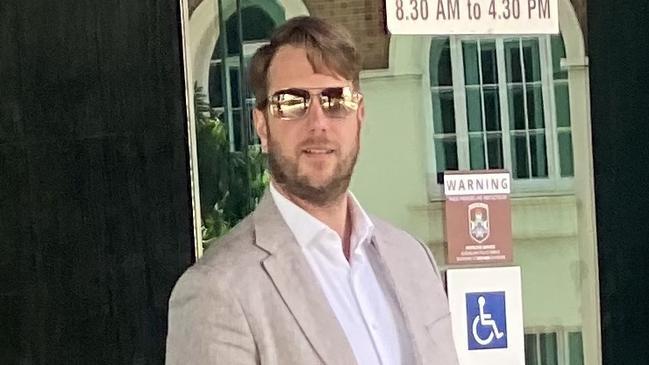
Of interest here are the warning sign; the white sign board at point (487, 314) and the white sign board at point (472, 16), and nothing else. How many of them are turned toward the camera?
3

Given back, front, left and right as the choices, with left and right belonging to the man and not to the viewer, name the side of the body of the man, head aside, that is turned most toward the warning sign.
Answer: left

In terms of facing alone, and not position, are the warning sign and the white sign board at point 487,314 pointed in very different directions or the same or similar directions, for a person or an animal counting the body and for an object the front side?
same or similar directions

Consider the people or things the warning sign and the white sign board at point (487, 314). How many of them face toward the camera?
2

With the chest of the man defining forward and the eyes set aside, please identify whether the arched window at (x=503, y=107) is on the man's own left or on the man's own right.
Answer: on the man's own left

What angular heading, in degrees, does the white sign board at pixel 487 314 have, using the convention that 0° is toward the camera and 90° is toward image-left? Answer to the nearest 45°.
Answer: approximately 0°

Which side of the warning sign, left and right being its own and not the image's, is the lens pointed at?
front

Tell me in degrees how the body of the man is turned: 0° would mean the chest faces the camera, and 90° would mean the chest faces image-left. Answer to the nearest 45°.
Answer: approximately 315°

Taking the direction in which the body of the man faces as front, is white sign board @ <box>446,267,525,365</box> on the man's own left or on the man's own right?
on the man's own left

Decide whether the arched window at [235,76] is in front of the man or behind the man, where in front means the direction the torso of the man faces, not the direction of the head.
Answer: behind

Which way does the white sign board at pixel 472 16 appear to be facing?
toward the camera

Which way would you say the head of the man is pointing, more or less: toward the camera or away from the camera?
toward the camera

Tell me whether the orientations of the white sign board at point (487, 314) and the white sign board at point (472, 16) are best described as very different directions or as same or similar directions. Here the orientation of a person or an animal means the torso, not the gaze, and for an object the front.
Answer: same or similar directions

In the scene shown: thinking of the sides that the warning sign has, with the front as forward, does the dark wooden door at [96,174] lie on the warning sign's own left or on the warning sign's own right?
on the warning sign's own right

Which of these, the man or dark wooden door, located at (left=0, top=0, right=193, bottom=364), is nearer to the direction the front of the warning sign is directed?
the man

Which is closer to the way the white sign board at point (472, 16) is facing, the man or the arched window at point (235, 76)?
the man
